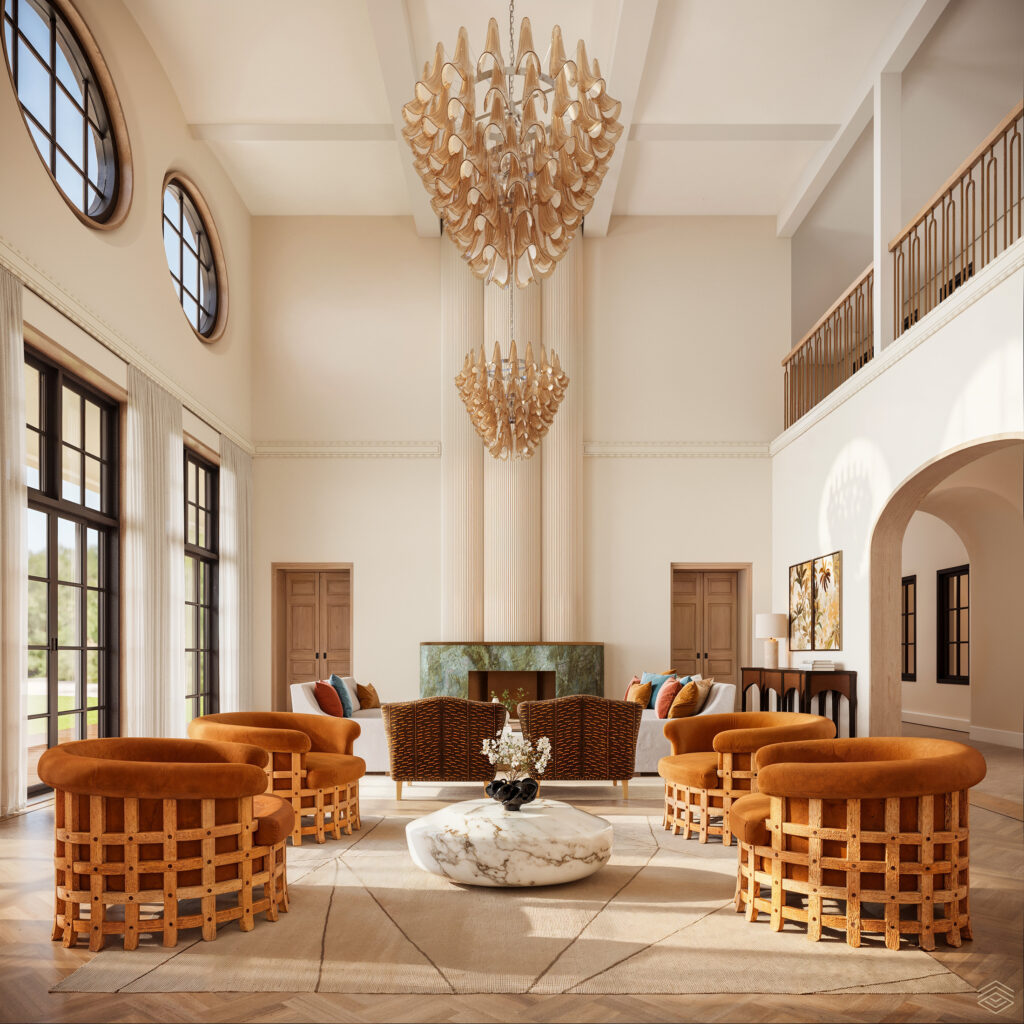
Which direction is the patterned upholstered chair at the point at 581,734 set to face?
away from the camera

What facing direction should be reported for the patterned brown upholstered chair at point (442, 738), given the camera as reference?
facing away from the viewer

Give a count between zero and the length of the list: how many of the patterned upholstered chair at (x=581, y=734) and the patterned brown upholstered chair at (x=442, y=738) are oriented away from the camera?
2

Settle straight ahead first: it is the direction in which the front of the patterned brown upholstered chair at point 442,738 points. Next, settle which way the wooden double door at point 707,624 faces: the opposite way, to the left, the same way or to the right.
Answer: the opposite way

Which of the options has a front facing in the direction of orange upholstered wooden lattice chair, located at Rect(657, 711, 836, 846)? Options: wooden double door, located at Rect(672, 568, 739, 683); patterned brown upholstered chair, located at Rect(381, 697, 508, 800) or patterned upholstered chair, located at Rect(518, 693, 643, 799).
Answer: the wooden double door

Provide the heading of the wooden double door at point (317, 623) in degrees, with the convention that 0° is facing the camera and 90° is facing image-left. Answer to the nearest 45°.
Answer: approximately 0°

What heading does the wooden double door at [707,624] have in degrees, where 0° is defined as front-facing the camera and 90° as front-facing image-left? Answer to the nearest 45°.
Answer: approximately 0°

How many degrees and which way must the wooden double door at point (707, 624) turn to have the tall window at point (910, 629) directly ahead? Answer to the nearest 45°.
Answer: approximately 135° to its left

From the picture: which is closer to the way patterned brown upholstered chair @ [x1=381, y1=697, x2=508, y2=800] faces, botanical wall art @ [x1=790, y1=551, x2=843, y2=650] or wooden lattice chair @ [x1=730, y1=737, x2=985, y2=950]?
the botanical wall art
